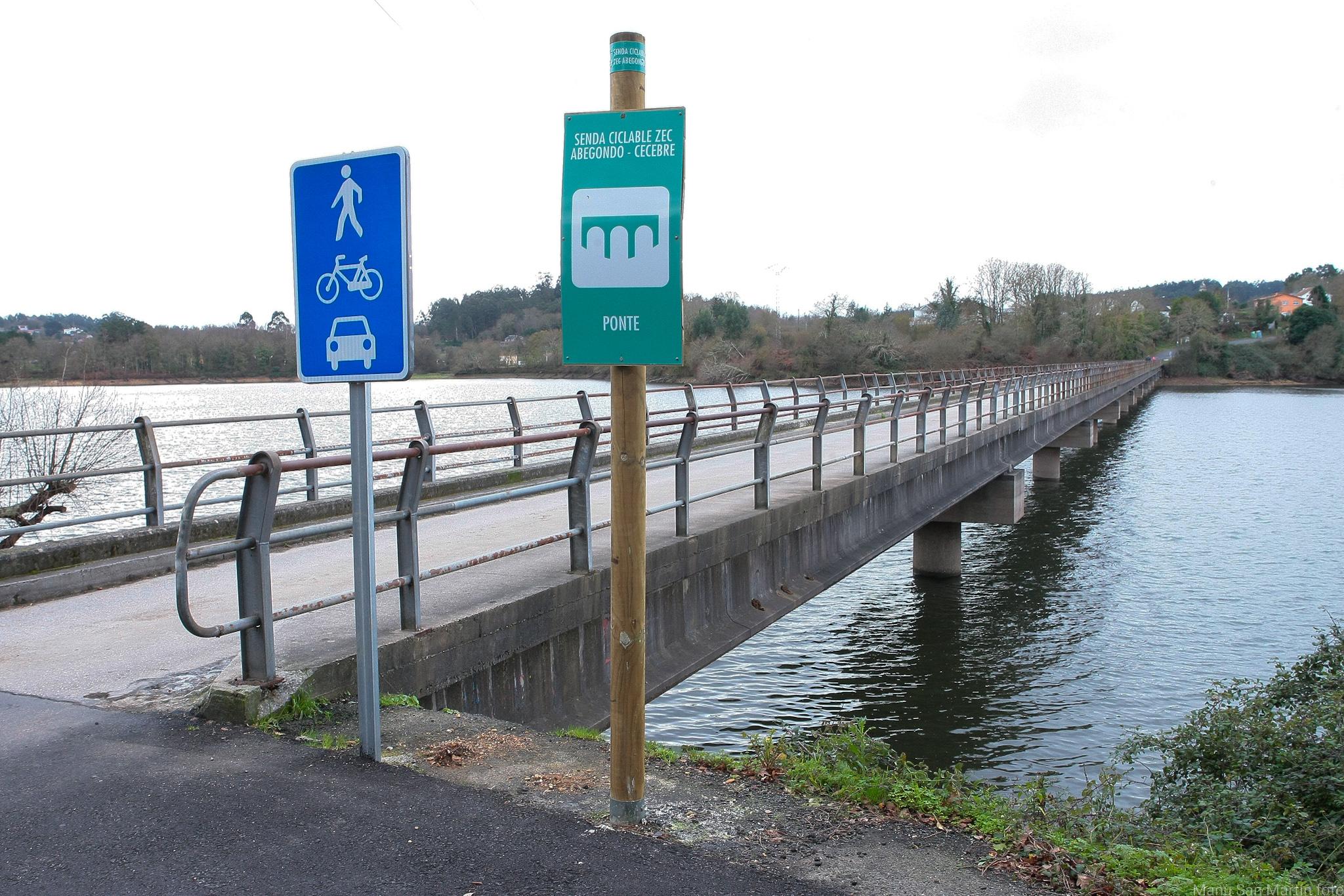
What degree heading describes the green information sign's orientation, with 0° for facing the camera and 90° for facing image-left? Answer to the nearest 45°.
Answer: approximately 0°

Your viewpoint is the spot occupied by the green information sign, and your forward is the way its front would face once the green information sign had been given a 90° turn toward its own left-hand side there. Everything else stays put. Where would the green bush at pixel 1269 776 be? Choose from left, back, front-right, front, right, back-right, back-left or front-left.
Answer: front-left

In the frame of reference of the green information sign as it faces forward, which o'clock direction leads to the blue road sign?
The blue road sign is roughly at 4 o'clock from the green information sign.

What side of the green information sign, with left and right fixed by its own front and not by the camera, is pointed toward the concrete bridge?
back

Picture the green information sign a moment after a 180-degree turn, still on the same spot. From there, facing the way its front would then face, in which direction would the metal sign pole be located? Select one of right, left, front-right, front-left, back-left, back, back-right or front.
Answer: front-left
